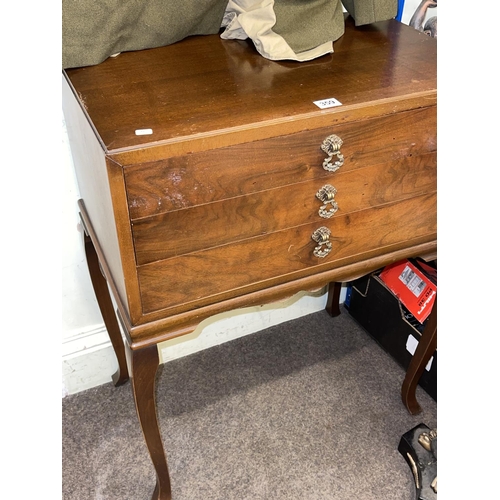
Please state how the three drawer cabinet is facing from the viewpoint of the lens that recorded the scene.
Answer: facing the viewer and to the right of the viewer

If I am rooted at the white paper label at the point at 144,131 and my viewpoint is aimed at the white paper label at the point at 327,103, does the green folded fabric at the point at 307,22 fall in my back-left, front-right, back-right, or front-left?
front-left

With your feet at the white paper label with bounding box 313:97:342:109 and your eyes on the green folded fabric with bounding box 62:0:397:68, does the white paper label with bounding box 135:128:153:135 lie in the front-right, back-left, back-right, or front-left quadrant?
front-left
